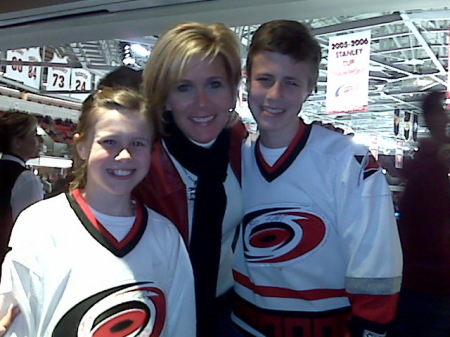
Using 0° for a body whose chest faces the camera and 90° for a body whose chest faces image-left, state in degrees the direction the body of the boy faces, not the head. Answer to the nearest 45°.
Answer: approximately 45°

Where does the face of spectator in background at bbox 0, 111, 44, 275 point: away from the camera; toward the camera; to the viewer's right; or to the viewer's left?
to the viewer's right

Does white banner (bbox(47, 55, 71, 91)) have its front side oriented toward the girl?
yes

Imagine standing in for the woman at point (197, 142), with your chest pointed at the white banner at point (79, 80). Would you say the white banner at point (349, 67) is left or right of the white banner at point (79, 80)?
right
